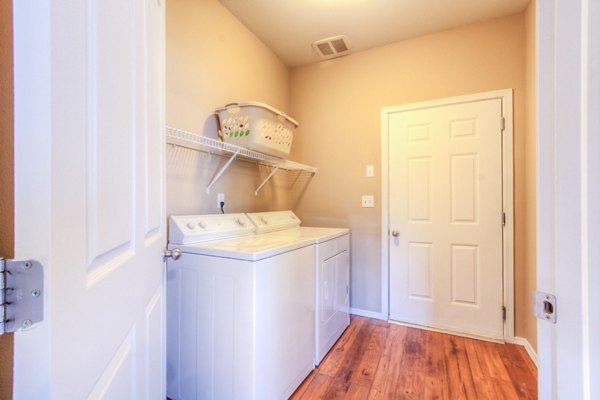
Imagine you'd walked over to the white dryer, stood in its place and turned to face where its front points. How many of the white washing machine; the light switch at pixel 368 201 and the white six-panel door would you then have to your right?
1

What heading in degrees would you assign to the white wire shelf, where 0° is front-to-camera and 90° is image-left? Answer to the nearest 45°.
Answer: approximately 315°

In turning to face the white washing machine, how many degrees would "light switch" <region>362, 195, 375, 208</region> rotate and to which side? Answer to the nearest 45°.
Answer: approximately 45° to its right

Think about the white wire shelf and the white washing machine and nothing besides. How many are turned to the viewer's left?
0

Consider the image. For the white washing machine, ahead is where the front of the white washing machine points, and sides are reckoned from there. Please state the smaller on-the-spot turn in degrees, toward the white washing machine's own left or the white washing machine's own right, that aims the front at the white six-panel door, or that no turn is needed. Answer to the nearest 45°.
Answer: approximately 45° to the white washing machine's own left

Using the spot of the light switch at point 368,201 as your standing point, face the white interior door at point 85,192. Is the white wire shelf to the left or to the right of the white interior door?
right

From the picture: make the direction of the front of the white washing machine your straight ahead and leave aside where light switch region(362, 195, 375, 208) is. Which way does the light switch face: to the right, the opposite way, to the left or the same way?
to the right

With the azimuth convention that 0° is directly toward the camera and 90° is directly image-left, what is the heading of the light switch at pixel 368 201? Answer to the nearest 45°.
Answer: approximately 0°
